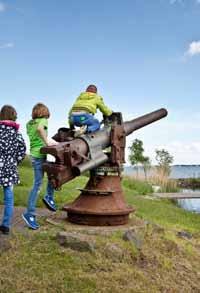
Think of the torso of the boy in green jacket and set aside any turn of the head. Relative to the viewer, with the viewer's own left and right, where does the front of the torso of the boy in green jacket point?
facing away from the viewer and to the right of the viewer

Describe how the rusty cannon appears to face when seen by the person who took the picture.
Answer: facing away from the viewer and to the right of the viewer

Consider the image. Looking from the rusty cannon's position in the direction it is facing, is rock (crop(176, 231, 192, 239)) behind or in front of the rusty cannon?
in front

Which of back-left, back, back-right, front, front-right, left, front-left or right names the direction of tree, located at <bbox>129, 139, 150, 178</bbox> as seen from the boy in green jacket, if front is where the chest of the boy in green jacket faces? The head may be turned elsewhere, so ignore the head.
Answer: front-left
